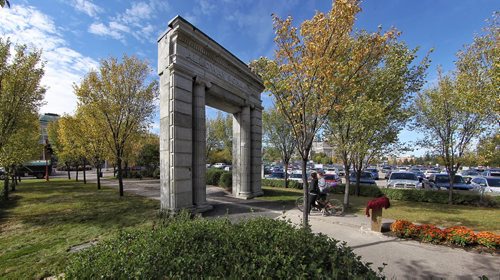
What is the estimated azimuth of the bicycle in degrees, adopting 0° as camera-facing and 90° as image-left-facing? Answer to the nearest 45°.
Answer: approximately 90°

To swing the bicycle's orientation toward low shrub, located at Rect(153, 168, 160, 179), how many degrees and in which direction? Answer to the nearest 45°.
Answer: approximately 45° to its right

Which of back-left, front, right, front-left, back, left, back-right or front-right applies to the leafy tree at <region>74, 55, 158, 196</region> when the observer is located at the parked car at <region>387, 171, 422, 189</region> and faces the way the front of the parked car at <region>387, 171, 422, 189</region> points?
front-right

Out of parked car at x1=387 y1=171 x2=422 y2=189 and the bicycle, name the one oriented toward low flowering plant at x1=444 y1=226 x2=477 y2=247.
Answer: the parked car

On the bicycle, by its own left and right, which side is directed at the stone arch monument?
front

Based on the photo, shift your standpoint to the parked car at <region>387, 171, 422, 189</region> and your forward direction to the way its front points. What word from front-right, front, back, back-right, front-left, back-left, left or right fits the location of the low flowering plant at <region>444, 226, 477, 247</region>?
front

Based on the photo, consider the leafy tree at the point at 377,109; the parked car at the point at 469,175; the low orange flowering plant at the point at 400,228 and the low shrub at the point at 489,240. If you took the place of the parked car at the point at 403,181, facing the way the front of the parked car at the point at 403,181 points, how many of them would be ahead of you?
3

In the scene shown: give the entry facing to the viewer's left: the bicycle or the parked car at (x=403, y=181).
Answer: the bicycle

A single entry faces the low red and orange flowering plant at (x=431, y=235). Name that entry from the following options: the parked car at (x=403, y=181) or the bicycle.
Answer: the parked car

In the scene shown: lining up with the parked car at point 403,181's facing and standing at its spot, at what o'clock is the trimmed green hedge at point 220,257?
The trimmed green hedge is roughly at 12 o'clock from the parked car.

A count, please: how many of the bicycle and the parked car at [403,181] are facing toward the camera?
1

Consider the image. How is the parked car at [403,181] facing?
toward the camera
